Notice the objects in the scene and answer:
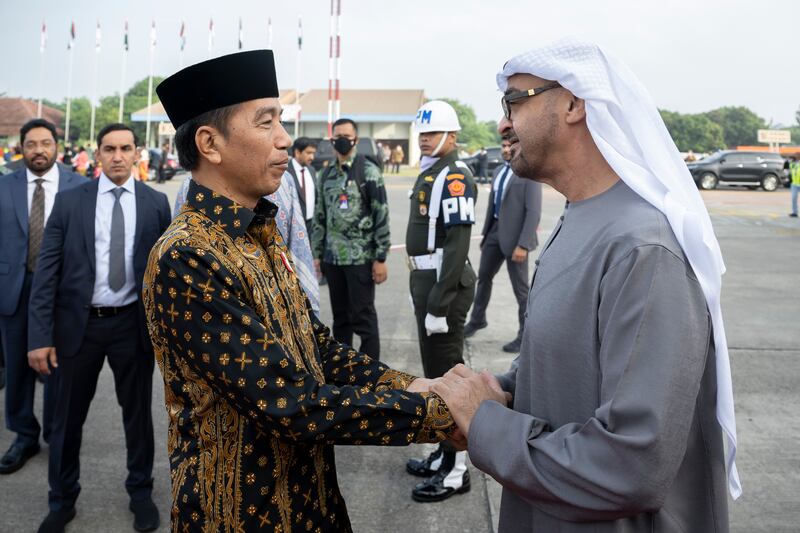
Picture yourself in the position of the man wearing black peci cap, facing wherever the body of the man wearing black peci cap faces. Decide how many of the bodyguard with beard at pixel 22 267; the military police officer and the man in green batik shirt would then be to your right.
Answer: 0

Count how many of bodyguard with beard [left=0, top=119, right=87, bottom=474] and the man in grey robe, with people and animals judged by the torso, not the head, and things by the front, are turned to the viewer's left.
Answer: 1

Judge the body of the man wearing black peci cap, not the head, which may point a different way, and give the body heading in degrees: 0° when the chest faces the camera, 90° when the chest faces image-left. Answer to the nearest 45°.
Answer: approximately 270°

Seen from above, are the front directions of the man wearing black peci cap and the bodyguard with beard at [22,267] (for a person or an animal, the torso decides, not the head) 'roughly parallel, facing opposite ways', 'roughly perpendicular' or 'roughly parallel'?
roughly perpendicular

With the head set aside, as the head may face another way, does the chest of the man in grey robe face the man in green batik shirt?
no

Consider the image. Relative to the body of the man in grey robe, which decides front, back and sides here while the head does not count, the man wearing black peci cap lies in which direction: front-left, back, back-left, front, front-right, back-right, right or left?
front

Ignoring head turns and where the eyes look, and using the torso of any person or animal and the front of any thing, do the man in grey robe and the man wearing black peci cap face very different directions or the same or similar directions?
very different directions

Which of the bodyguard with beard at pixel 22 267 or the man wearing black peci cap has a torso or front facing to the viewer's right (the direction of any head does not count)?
the man wearing black peci cap

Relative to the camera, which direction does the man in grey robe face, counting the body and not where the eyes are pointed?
to the viewer's left

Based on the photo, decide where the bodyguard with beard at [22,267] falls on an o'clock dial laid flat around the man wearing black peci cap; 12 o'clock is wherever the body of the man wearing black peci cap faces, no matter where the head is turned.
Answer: The bodyguard with beard is roughly at 8 o'clock from the man wearing black peci cap.

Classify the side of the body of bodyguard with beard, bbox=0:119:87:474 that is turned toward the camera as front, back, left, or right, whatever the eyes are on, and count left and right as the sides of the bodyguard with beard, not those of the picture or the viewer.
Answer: front

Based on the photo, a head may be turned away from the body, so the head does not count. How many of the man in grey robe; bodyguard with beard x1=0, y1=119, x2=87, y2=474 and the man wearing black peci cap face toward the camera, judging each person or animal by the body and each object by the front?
1

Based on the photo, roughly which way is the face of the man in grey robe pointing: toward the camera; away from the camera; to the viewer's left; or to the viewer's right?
to the viewer's left

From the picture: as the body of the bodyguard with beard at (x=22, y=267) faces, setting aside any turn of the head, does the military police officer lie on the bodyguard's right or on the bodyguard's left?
on the bodyguard's left

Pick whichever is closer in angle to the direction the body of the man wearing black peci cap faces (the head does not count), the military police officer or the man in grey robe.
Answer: the man in grey robe

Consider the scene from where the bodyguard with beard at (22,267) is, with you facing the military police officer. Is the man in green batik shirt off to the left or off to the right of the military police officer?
left

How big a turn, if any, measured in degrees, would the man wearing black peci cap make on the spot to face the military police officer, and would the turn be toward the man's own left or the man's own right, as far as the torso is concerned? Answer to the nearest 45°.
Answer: approximately 90° to the man's own left

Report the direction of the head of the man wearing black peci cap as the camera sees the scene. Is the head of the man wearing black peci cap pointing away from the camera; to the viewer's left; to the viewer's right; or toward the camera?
to the viewer's right

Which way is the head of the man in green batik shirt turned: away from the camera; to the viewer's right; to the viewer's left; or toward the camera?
toward the camera
